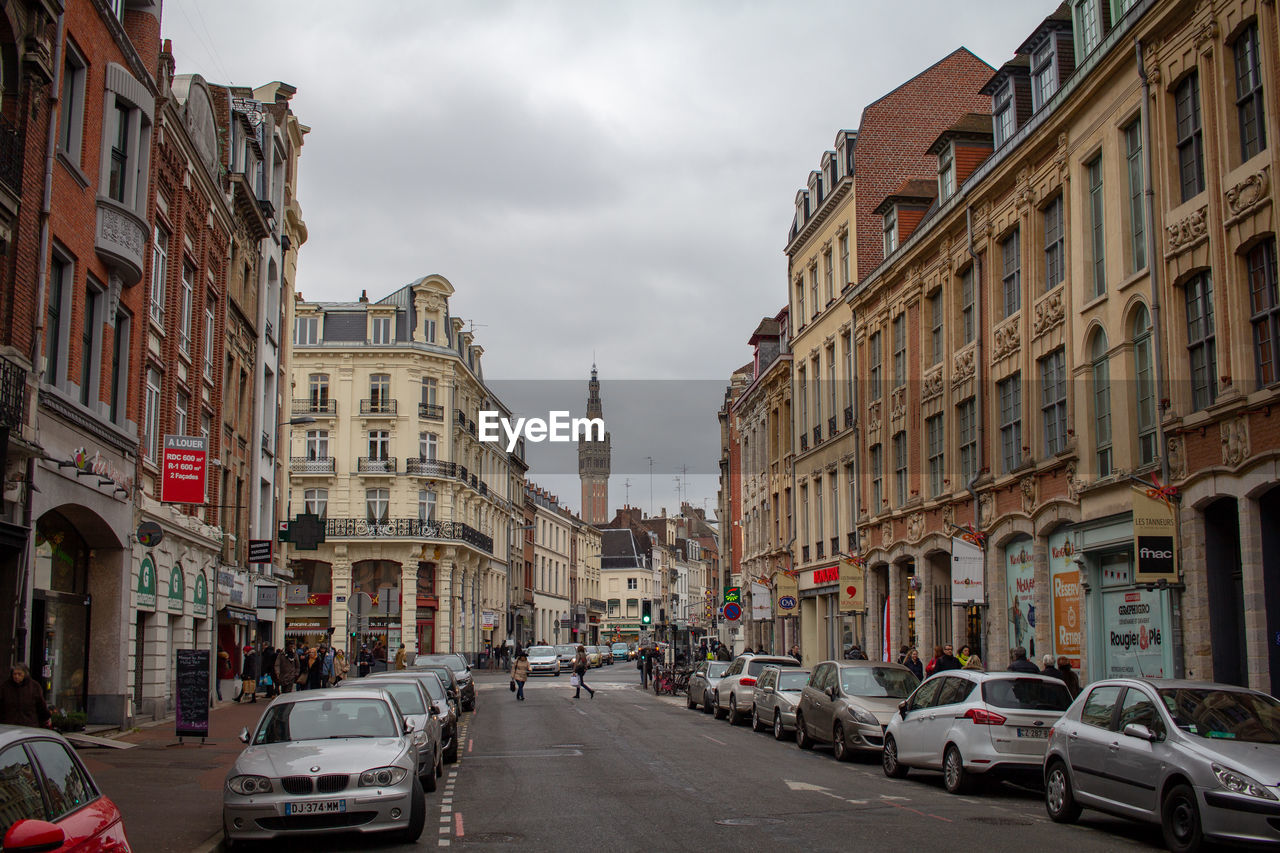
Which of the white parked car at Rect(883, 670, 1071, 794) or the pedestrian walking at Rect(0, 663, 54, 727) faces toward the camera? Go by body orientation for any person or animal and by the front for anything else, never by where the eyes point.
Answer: the pedestrian walking

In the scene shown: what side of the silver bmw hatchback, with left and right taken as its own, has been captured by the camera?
front

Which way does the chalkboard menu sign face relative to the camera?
toward the camera

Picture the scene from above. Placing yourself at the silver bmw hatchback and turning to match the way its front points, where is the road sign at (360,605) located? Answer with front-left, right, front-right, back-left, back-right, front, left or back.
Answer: back

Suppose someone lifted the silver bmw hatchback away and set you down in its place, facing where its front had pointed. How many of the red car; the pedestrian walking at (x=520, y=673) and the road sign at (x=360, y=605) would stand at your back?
2

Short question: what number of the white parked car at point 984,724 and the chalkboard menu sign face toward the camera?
1

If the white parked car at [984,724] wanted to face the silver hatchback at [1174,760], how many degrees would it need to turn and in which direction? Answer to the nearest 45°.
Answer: approximately 135° to its left

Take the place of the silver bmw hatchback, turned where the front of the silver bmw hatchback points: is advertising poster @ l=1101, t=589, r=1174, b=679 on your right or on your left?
on your left

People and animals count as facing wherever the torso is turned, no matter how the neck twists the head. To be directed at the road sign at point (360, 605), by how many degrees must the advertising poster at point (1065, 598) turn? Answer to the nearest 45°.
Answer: approximately 45° to its right

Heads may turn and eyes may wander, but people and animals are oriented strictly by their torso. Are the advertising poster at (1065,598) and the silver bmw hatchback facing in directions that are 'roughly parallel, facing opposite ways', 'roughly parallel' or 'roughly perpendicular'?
roughly perpendicular

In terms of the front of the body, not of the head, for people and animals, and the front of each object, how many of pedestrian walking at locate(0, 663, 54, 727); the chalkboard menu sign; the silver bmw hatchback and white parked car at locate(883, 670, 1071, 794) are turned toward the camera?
3

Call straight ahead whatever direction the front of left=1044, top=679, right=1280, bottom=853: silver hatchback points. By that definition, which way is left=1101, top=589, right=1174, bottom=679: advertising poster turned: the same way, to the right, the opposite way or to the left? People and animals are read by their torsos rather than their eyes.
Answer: to the right

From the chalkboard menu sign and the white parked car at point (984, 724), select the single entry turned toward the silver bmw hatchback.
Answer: the chalkboard menu sign

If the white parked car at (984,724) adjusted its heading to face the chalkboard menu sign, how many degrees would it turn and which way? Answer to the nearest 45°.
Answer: approximately 45° to its left

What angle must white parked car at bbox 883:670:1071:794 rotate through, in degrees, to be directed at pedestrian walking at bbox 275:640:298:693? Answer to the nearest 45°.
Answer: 0° — it already faces them

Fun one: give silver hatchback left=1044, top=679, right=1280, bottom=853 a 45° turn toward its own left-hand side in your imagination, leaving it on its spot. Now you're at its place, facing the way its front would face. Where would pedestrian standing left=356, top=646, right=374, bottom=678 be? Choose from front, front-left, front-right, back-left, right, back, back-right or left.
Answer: back-left

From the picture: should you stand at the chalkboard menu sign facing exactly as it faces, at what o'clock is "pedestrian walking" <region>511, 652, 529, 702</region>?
The pedestrian walking is roughly at 7 o'clock from the chalkboard menu sign.

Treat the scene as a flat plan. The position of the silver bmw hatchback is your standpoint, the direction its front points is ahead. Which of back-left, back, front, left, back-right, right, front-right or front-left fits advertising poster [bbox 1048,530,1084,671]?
back-left

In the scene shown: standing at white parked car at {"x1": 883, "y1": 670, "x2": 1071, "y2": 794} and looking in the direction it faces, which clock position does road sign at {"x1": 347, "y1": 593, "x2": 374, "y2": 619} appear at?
The road sign is roughly at 12 o'clock from the white parked car.

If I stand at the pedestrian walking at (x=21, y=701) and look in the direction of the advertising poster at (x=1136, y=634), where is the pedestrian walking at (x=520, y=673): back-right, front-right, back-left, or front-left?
front-left
